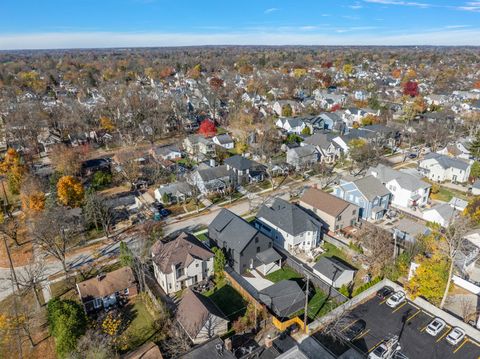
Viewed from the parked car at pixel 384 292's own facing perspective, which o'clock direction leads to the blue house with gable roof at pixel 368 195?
The blue house with gable roof is roughly at 10 o'clock from the parked car.

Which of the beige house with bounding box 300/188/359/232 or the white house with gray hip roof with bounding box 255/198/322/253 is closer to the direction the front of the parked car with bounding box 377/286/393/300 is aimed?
the beige house

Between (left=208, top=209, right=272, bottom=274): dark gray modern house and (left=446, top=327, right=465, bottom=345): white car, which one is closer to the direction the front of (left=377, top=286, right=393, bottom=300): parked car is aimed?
the white car

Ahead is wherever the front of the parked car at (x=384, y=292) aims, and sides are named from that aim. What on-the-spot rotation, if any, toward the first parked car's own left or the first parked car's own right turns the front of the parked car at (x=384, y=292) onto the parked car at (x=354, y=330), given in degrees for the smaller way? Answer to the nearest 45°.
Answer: approximately 135° to the first parked car's own right

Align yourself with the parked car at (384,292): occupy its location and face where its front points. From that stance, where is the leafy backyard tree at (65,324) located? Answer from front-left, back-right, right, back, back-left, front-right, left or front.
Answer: back

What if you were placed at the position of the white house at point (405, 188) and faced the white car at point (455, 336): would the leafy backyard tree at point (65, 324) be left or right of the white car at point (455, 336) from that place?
right

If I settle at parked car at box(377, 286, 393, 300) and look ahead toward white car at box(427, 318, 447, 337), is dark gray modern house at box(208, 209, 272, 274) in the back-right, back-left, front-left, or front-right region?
back-right

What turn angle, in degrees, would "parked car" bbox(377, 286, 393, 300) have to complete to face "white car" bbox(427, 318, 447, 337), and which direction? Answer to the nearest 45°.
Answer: approximately 90° to its right

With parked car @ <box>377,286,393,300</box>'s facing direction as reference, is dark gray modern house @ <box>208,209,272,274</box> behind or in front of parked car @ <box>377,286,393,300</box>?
behind
